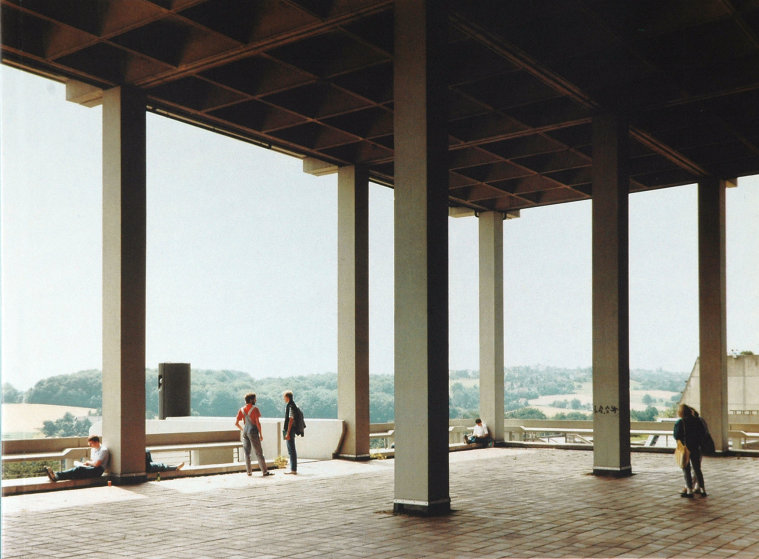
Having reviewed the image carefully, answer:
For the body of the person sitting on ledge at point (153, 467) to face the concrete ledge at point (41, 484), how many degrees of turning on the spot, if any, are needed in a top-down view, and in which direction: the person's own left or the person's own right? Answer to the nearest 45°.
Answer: approximately 135° to the person's own right

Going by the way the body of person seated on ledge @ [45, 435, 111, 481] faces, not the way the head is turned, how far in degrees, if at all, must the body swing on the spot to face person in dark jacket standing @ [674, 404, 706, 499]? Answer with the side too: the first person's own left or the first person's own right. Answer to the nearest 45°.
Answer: approximately 135° to the first person's own left

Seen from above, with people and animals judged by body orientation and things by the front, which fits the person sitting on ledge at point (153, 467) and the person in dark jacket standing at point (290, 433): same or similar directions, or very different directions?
very different directions

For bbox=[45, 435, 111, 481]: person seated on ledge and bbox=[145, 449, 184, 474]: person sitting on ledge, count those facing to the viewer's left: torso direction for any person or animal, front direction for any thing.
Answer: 1

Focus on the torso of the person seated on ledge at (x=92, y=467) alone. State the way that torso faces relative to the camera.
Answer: to the viewer's left

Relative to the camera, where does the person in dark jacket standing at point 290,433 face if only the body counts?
to the viewer's left

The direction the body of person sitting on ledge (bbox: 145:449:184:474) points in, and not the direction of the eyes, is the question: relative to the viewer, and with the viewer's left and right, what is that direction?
facing to the right of the viewer

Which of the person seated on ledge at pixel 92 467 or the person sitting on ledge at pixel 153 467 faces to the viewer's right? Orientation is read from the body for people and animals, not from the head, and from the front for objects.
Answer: the person sitting on ledge
